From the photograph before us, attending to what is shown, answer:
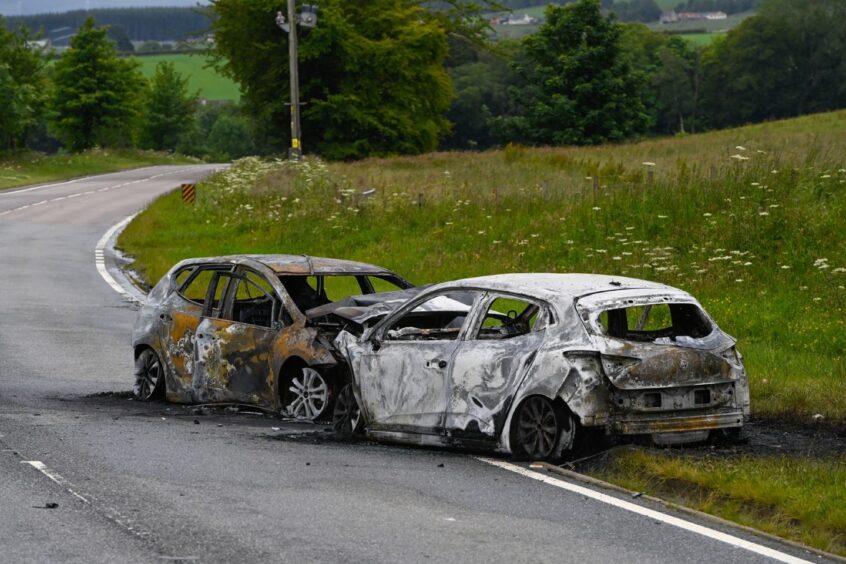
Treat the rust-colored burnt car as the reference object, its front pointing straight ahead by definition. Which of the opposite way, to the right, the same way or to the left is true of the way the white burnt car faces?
the opposite way

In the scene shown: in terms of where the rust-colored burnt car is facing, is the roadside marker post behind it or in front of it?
behind

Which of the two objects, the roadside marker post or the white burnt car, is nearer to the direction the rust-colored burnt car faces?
the white burnt car

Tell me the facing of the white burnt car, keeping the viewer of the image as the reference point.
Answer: facing away from the viewer and to the left of the viewer

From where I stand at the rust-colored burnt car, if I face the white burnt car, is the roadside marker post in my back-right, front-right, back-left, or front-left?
back-left

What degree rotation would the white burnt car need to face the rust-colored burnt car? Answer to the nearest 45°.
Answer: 0° — it already faces it

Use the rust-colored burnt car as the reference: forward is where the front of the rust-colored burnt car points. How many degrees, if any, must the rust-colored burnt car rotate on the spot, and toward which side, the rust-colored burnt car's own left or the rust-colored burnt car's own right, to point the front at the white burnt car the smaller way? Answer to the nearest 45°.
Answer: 0° — it already faces it

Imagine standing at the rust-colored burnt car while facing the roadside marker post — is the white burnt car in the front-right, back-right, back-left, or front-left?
back-right

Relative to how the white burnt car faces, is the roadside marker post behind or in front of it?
in front

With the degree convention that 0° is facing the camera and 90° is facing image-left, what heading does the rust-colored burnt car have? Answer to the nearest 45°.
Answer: approximately 315°
